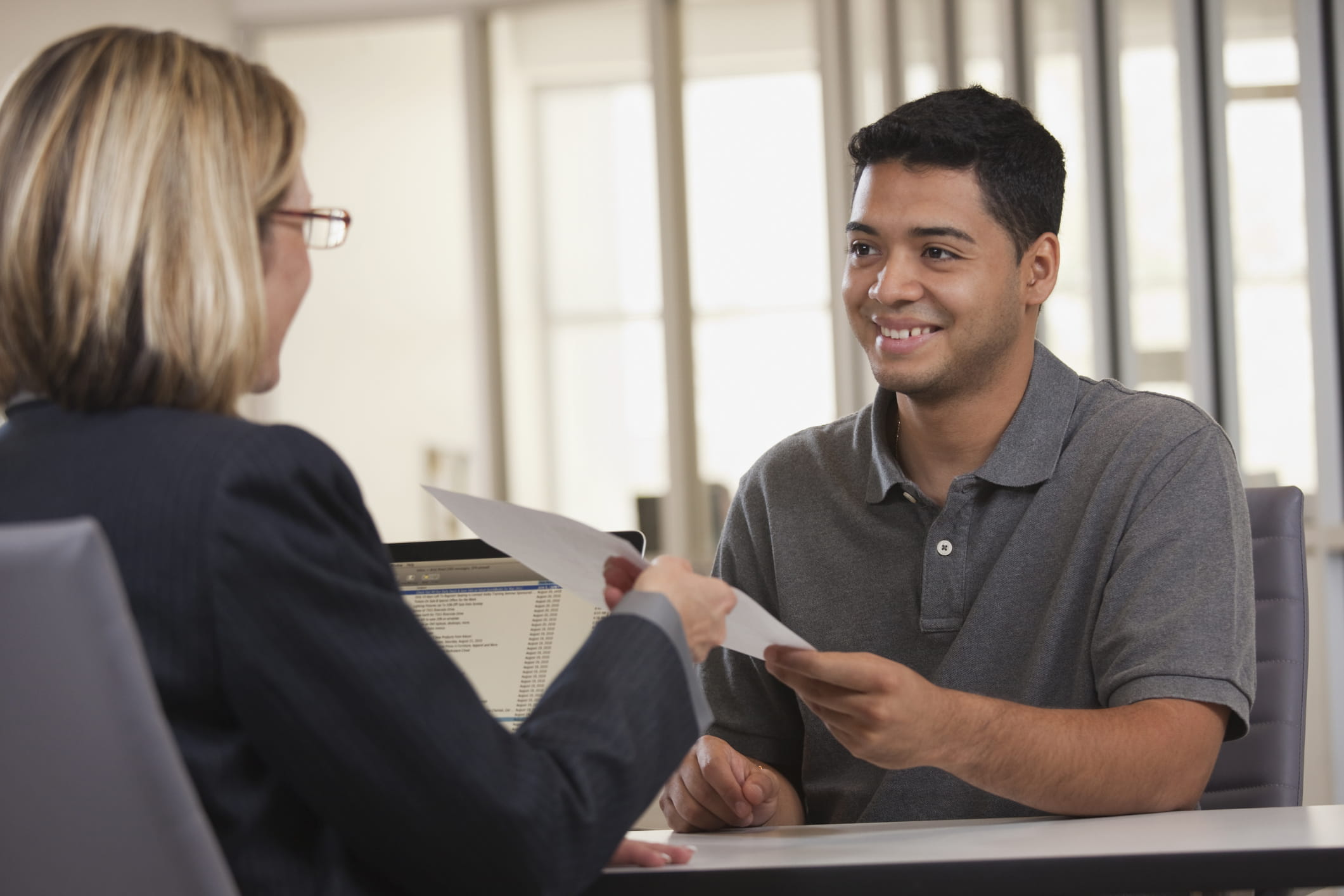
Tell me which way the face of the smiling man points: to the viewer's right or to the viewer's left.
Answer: to the viewer's left

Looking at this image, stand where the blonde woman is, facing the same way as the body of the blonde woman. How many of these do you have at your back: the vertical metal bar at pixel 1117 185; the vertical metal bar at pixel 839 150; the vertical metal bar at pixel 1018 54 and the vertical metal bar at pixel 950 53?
0

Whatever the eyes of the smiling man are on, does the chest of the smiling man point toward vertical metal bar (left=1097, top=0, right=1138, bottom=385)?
no

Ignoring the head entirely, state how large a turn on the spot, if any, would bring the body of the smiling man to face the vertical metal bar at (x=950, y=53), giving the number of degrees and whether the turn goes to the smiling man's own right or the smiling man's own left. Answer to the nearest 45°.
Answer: approximately 135° to the smiling man's own right

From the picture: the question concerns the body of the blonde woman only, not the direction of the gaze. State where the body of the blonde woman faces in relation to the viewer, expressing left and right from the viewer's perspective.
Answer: facing away from the viewer and to the right of the viewer

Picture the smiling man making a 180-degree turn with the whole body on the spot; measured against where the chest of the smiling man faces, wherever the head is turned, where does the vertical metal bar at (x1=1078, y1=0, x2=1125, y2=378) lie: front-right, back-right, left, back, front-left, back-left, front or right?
front-left

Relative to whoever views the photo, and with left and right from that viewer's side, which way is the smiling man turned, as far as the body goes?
facing the viewer and to the left of the viewer

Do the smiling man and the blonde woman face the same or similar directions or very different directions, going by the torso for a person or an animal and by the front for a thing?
very different directions

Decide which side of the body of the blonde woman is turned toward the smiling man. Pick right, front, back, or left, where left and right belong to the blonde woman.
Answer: front

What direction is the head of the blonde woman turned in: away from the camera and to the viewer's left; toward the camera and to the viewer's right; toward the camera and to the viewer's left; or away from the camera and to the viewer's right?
away from the camera and to the viewer's right
